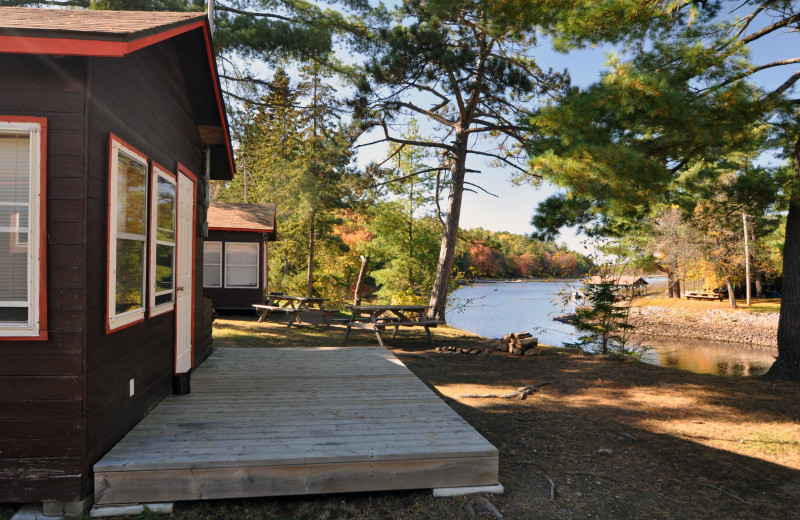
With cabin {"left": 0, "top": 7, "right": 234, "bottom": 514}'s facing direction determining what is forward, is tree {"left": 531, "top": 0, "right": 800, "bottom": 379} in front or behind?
in front

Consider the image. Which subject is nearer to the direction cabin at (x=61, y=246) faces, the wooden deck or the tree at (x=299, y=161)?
the wooden deck

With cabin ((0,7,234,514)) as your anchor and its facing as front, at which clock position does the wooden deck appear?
The wooden deck is roughly at 12 o'clock from the cabin.

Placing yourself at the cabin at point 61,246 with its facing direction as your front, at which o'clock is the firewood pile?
The firewood pile is roughly at 11 o'clock from the cabin.

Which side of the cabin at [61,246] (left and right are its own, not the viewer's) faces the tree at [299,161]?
left

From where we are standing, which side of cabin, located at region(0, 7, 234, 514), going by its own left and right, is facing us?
right

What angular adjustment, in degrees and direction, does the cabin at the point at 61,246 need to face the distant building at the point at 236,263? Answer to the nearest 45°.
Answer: approximately 90° to its left

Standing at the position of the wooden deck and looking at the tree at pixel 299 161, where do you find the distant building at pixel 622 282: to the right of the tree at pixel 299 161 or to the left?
right

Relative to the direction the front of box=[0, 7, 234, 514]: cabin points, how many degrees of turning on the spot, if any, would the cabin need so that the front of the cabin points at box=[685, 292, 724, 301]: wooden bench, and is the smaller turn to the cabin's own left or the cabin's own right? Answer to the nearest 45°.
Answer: approximately 45° to the cabin's own left
